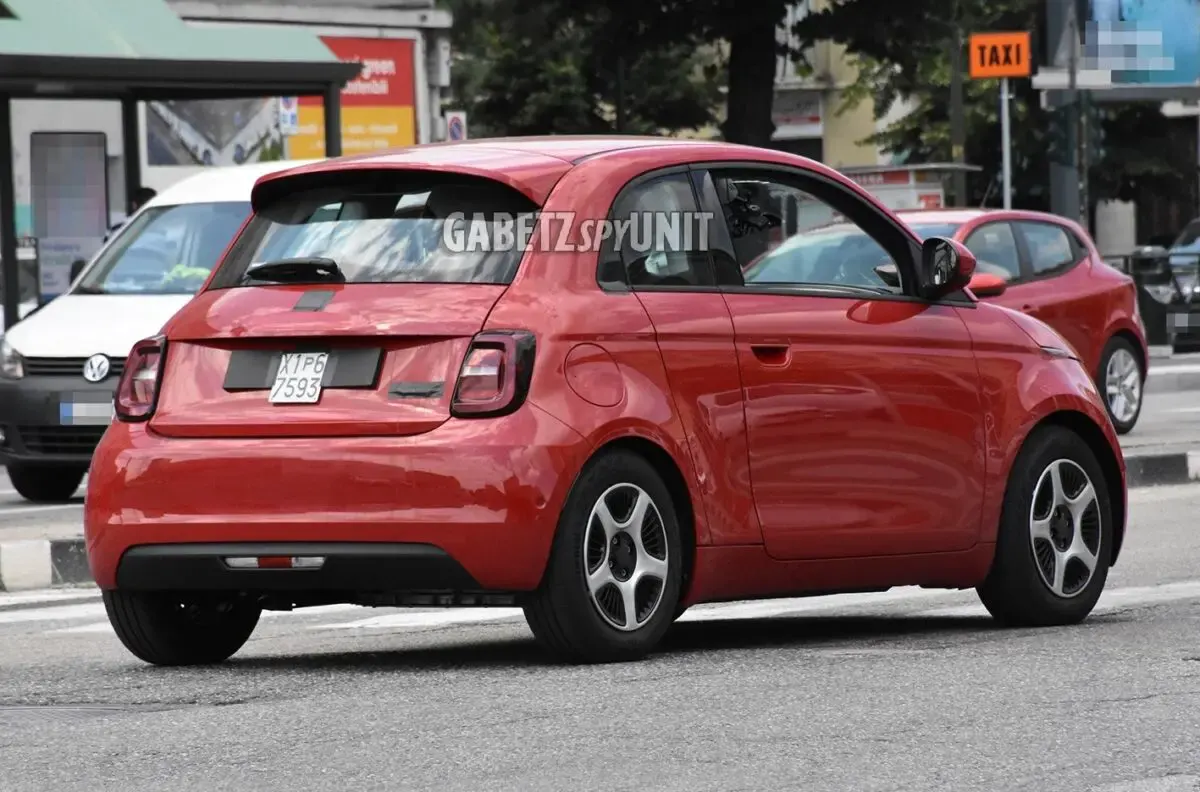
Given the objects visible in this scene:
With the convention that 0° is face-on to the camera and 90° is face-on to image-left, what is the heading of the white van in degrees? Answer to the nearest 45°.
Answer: approximately 45°

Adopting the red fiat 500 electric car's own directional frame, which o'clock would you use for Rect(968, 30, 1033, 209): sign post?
The sign post is roughly at 11 o'clock from the red fiat 500 electric car.

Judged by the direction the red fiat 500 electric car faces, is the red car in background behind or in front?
in front

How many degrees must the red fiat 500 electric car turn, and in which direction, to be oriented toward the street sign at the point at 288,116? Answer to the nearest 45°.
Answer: approximately 45° to its left

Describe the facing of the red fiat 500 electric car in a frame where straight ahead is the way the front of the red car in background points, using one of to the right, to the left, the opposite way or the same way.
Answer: the opposite way

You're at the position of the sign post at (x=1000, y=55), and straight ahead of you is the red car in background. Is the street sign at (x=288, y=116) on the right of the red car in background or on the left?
right

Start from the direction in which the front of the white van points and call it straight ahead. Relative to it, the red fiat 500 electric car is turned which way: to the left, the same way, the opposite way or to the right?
the opposite way

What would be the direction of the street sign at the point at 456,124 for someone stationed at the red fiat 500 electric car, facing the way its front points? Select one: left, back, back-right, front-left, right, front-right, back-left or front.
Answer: front-left

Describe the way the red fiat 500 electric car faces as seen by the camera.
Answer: facing away from the viewer and to the right of the viewer

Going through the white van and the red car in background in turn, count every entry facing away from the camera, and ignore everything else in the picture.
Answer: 0

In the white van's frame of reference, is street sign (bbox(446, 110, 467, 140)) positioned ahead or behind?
behind

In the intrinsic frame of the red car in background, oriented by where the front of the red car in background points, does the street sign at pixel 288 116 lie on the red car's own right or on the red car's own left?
on the red car's own right

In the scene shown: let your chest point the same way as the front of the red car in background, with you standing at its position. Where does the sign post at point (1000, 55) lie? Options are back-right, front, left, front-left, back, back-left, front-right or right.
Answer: back-right
